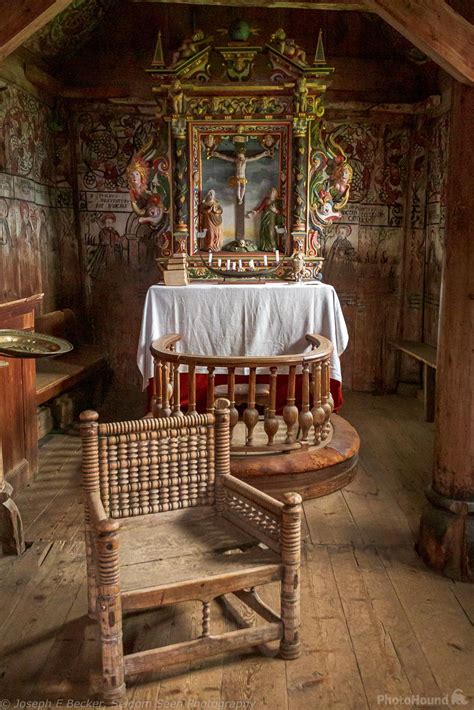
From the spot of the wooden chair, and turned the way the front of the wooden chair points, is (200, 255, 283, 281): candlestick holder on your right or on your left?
on your left

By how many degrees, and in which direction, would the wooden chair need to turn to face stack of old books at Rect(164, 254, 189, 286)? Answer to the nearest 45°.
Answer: approximately 135° to its left

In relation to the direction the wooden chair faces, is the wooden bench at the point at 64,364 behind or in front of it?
behind

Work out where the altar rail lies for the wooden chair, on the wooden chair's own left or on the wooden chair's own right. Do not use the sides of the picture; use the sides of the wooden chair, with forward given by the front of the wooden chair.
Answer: on the wooden chair's own left

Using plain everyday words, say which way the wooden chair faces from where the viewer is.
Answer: facing the viewer and to the right of the viewer

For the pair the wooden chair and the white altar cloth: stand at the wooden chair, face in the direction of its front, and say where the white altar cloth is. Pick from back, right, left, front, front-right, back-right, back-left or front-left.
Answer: back-left

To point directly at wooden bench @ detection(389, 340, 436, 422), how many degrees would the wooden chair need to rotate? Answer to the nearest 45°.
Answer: approximately 90° to its left

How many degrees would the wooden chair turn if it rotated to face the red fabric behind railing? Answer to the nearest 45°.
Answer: approximately 135° to its left

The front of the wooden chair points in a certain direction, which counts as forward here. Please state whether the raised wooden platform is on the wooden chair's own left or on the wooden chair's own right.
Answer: on the wooden chair's own left
